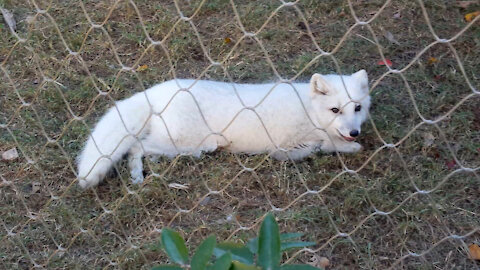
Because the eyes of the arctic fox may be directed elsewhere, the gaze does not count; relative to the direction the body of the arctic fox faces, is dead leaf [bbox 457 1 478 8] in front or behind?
in front

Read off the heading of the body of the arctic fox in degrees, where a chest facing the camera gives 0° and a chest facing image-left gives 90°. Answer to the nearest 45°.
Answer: approximately 270°

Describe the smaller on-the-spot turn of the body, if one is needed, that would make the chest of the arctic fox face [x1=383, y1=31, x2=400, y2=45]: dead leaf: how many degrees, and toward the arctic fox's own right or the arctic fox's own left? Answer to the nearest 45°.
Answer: approximately 45° to the arctic fox's own left

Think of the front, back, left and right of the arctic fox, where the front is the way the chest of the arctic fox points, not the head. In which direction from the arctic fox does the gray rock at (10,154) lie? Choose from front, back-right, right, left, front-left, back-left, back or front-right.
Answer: back

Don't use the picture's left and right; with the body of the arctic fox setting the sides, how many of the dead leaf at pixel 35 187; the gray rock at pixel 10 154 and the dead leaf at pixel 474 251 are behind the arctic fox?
2

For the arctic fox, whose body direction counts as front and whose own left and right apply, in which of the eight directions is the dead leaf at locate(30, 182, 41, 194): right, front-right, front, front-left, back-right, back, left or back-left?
back

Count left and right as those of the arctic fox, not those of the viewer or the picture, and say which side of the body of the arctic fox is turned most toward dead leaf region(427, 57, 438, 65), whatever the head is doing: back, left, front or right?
front

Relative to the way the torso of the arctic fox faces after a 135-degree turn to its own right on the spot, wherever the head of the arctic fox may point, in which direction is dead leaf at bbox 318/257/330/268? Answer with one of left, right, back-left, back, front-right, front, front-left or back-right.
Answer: front-left

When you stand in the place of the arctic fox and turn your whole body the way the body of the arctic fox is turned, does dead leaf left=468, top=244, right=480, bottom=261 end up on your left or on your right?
on your right

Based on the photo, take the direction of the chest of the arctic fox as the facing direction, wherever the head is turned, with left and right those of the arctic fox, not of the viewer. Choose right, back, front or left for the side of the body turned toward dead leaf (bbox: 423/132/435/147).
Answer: front

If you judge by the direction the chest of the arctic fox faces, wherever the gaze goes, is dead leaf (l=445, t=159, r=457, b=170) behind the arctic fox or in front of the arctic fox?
in front

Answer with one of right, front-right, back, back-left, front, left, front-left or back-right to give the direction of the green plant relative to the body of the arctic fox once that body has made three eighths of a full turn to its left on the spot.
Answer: back-left

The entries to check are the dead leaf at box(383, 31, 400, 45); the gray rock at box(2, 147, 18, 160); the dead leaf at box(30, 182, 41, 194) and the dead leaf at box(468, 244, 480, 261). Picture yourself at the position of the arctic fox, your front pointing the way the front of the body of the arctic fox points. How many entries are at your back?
2
